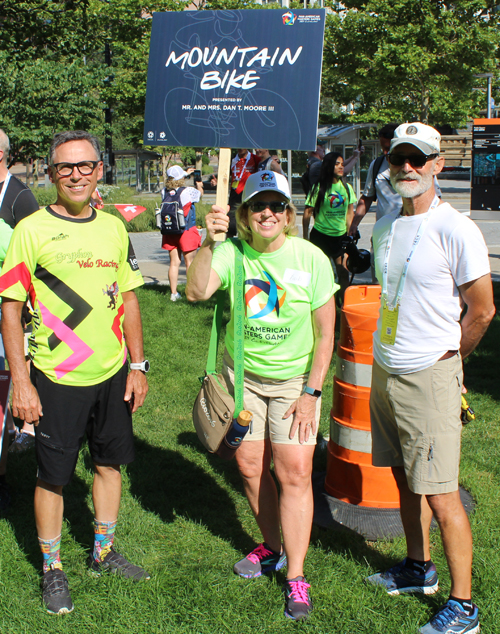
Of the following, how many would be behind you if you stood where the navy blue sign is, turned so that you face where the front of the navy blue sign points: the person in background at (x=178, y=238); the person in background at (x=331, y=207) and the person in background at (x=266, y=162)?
3

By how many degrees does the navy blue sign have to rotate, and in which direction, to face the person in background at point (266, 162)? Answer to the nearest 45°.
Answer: approximately 180°

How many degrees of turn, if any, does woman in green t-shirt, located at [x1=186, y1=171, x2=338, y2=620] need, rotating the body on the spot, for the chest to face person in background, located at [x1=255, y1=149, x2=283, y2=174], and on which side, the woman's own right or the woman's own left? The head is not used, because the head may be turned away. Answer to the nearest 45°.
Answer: approximately 180°

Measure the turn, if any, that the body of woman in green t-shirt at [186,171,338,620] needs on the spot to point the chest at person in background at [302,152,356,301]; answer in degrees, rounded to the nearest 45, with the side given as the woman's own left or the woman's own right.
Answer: approximately 180°

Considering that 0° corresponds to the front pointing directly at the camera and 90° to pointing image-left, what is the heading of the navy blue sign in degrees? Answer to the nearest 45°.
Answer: approximately 0°

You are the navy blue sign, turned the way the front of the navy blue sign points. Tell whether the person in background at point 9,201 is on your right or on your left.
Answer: on your right

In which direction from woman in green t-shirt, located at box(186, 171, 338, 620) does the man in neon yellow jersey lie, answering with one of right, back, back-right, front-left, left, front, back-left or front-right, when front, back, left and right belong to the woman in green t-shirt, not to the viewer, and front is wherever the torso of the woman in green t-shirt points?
right

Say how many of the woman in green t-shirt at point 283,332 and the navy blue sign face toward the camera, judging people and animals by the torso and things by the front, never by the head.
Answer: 2

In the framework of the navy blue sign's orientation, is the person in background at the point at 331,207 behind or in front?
behind

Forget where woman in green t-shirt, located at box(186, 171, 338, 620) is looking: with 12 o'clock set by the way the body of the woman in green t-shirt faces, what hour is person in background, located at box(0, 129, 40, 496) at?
The person in background is roughly at 4 o'clock from the woman in green t-shirt.
